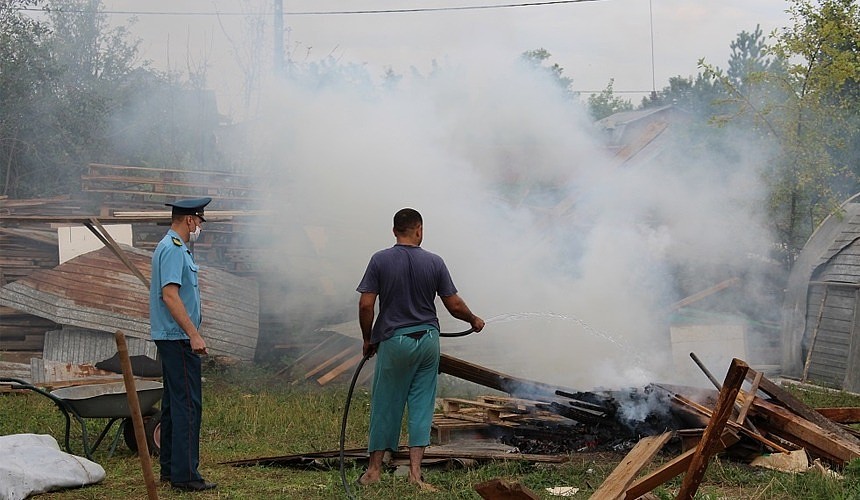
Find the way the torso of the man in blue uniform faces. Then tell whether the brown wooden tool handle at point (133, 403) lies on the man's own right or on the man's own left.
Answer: on the man's own right

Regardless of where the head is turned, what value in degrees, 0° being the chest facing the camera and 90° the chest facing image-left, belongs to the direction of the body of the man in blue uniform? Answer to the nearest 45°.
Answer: approximately 270°

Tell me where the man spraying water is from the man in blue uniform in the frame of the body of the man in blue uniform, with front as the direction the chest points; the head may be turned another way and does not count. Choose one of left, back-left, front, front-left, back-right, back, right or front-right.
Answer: front

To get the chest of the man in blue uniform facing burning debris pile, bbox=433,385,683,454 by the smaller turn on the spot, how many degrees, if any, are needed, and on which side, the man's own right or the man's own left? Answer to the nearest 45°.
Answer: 0° — they already face it

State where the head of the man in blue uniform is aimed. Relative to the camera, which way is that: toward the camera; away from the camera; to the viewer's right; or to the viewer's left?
to the viewer's right

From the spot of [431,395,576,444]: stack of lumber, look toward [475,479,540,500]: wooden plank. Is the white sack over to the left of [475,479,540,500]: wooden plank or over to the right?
right

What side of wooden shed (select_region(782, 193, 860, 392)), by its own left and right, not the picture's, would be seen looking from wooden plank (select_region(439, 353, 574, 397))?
front

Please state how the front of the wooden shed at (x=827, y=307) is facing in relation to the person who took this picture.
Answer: facing the viewer and to the left of the viewer

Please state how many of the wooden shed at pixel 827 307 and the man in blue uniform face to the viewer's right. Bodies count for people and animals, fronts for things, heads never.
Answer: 1

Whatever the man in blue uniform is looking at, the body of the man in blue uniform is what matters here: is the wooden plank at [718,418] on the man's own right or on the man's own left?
on the man's own right

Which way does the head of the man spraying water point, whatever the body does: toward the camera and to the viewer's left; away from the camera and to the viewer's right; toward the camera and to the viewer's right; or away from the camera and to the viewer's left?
away from the camera and to the viewer's right

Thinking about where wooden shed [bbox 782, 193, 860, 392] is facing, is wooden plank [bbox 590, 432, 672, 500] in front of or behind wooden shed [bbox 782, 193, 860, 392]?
in front

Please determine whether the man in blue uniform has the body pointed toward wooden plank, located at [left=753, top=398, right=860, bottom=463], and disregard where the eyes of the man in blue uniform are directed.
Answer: yes

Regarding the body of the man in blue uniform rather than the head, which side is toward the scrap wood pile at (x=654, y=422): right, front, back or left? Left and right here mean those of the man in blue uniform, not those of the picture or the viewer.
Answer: front

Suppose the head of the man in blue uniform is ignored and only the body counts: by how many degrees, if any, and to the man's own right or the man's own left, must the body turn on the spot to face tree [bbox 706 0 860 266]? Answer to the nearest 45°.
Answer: approximately 45° to the man's own left
